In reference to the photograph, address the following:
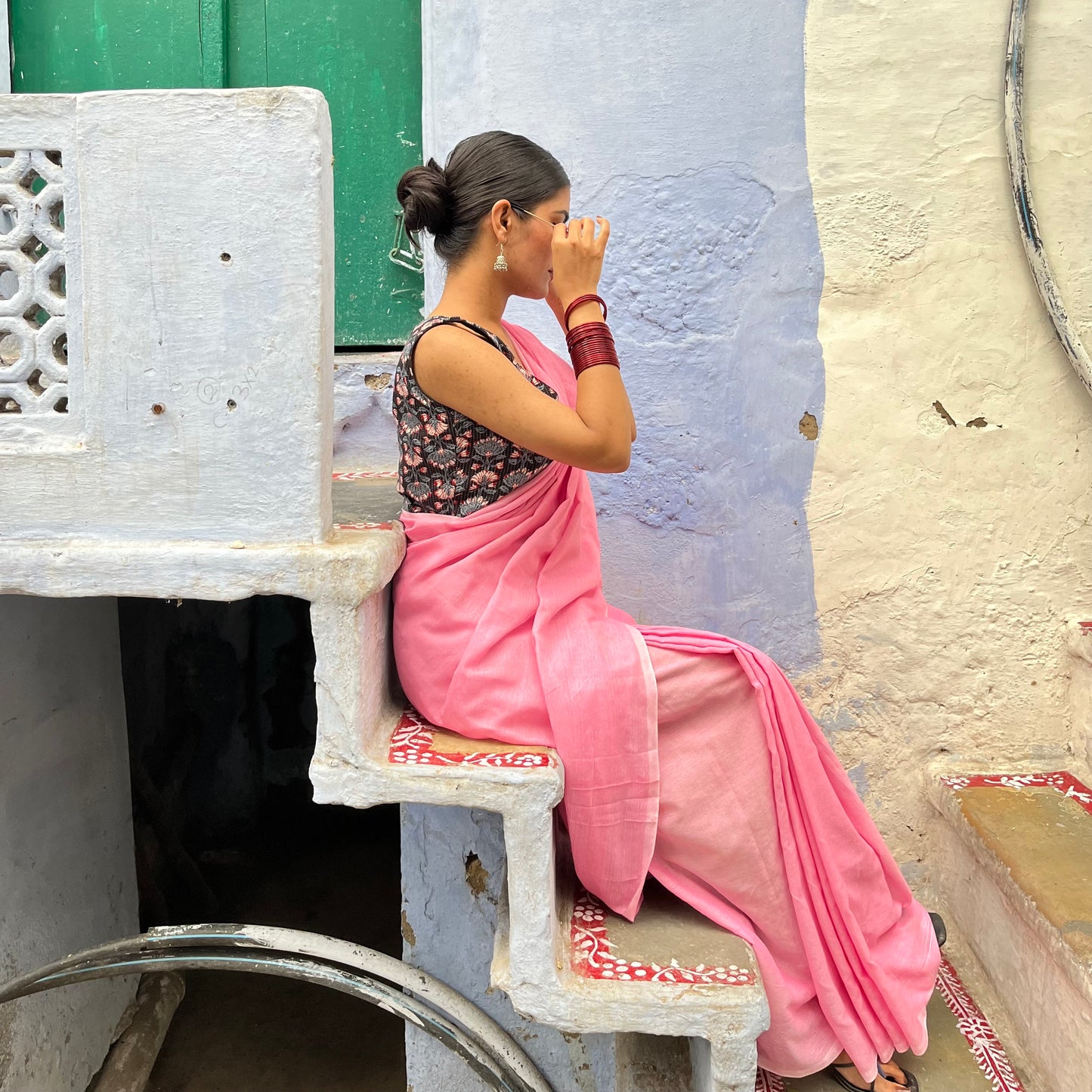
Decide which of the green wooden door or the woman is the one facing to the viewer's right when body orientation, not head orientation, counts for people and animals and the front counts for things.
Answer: the woman

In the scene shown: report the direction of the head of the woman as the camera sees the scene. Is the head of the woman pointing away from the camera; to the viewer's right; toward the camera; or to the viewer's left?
to the viewer's right

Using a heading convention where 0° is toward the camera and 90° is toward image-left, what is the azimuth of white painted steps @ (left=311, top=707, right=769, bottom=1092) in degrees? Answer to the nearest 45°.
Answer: approximately 270°

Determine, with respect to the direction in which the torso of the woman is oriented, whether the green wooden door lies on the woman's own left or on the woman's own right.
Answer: on the woman's own left

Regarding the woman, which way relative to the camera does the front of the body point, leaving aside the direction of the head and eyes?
to the viewer's right

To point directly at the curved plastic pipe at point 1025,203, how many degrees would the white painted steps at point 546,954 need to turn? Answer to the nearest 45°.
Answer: approximately 45° to its left

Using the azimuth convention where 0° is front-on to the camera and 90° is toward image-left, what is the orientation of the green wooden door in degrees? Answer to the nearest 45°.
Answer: approximately 0°
